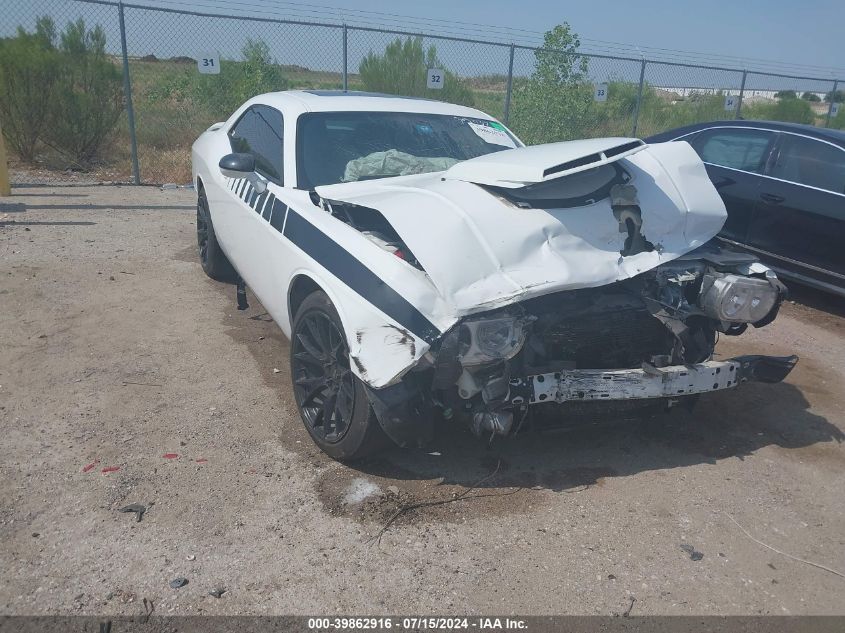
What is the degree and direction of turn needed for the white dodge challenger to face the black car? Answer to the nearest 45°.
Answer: approximately 90° to its left

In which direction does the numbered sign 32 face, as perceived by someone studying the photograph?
facing the viewer

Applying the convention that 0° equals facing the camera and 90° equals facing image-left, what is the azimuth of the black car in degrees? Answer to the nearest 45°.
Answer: approximately 315°

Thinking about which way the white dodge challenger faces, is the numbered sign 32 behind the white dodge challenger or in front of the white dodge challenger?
behind

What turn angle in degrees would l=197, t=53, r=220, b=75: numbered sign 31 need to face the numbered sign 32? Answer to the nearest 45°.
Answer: approximately 90° to its left

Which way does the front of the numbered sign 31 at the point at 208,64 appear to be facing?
toward the camera

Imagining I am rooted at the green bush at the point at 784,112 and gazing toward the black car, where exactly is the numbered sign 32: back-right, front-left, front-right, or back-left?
front-right

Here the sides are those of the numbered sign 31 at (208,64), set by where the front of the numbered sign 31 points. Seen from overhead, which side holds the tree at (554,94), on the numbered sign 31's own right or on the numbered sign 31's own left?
on the numbered sign 31's own left

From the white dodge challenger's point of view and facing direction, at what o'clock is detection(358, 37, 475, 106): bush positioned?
The bush is roughly at 7 o'clock from the white dodge challenger.

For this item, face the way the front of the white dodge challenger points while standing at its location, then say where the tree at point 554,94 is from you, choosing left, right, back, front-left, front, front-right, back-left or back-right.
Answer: back-left

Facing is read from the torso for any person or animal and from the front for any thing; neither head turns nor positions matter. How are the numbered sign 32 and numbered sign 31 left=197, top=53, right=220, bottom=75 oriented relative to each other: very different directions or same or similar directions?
same or similar directions
